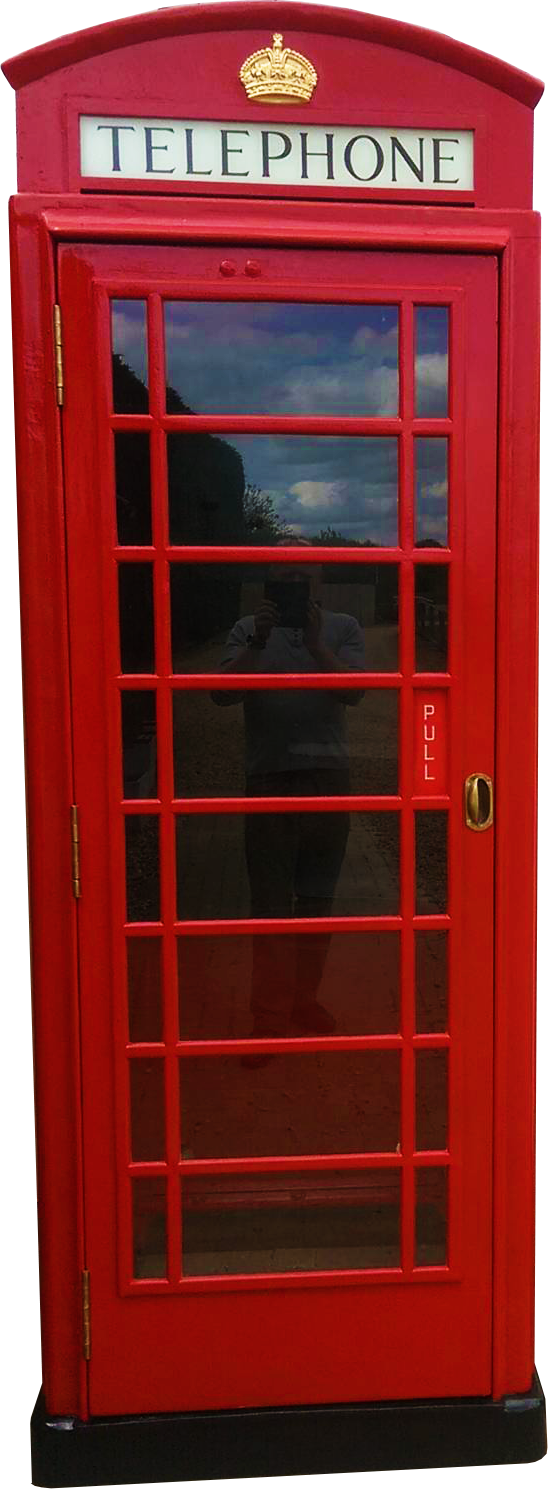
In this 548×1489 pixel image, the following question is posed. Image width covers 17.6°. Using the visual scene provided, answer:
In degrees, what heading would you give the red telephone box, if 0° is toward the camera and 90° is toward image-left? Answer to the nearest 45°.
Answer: approximately 0°
